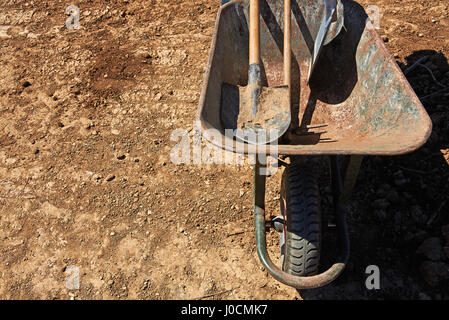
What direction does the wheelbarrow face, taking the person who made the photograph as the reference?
facing the viewer

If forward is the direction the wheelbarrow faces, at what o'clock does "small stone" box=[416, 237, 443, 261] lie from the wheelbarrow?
The small stone is roughly at 9 o'clock from the wheelbarrow.

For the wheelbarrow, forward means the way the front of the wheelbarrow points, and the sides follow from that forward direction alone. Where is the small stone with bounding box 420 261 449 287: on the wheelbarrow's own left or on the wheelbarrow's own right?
on the wheelbarrow's own left

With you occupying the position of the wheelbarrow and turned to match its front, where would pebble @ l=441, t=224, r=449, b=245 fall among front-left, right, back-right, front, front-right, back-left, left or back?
left

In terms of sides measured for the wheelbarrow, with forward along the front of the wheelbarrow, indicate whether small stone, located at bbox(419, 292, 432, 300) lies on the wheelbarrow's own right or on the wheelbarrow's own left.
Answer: on the wheelbarrow's own left
